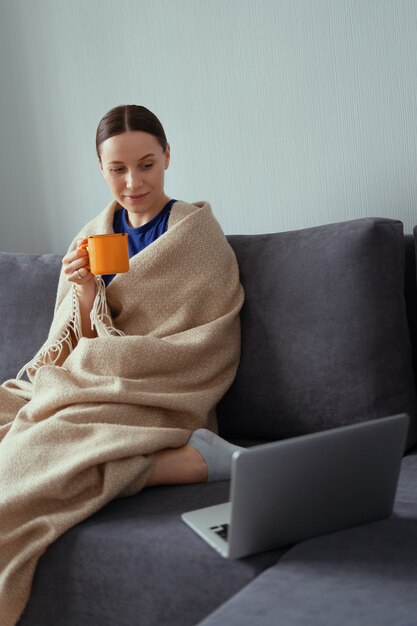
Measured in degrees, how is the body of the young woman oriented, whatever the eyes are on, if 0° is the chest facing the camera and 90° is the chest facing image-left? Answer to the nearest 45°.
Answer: approximately 45°

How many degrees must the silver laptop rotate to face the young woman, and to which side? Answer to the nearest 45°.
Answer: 0° — it already faces them

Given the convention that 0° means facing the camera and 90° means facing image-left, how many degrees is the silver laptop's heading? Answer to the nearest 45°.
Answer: approximately 135°

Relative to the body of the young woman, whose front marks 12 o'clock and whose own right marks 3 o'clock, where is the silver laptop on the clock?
The silver laptop is roughly at 10 o'clock from the young woman.
